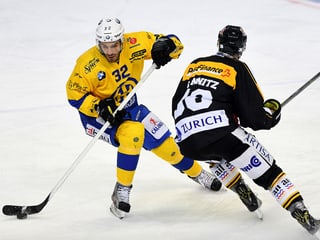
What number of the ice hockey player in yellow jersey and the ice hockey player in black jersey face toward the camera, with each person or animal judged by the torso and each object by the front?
1

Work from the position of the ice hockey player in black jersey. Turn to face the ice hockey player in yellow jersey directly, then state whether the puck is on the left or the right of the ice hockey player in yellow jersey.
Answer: left

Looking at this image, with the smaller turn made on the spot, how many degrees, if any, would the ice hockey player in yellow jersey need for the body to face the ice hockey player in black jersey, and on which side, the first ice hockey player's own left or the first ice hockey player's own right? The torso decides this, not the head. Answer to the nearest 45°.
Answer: approximately 45° to the first ice hockey player's own left

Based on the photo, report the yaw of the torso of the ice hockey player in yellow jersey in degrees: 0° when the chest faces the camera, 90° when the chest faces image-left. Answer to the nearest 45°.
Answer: approximately 0°
